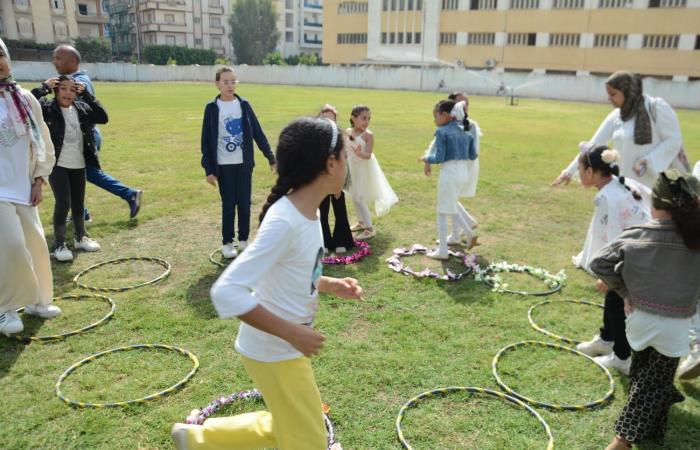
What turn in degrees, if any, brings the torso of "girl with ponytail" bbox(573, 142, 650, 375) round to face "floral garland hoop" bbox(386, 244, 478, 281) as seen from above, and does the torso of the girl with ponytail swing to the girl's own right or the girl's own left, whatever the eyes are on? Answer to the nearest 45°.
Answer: approximately 45° to the girl's own right

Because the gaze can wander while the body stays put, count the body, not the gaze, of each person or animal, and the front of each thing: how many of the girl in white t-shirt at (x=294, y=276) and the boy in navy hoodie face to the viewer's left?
0

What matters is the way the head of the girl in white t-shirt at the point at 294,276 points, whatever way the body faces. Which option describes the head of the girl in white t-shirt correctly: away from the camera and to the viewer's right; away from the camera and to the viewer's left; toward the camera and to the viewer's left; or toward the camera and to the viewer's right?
away from the camera and to the viewer's right

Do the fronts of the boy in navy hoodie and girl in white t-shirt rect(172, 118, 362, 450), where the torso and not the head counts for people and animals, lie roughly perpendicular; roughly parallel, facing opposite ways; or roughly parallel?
roughly perpendicular

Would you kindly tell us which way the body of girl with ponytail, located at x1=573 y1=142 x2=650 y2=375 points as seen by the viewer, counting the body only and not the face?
to the viewer's left

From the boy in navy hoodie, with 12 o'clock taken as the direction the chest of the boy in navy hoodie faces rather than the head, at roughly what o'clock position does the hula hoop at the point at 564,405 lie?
The hula hoop is roughly at 11 o'clock from the boy in navy hoodie.

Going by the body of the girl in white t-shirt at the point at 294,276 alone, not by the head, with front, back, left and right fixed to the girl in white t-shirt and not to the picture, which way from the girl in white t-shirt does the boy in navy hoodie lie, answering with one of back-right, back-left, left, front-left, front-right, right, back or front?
left

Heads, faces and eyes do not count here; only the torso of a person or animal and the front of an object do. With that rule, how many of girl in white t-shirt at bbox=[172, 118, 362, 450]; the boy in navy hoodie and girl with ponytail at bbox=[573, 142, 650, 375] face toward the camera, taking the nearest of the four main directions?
1

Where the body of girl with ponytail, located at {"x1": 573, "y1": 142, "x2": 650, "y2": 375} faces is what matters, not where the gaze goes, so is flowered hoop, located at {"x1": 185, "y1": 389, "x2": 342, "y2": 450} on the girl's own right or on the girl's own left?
on the girl's own left

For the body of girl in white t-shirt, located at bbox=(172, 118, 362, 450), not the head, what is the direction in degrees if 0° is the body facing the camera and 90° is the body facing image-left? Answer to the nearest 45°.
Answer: approximately 270°

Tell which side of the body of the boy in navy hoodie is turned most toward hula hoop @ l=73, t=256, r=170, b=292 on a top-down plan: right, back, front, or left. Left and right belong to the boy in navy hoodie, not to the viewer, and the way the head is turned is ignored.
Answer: right
